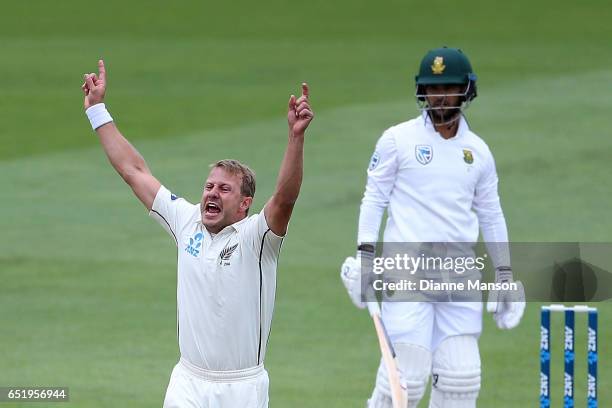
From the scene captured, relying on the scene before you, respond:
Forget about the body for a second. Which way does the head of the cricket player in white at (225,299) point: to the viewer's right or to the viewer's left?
to the viewer's left

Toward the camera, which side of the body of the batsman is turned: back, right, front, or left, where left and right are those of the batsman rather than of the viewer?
front

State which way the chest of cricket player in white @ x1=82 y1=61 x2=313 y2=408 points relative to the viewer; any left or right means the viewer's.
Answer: facing the viewer and to the left of the viewer

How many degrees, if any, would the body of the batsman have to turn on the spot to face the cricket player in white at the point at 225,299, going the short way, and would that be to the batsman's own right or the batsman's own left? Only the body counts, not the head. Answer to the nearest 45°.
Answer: approximately 45° to the batsman's own right

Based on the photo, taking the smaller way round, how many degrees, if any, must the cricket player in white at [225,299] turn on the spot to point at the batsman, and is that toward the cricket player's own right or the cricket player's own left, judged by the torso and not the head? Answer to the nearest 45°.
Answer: approximately 180°

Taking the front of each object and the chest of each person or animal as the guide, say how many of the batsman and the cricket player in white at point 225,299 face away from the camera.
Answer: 0
